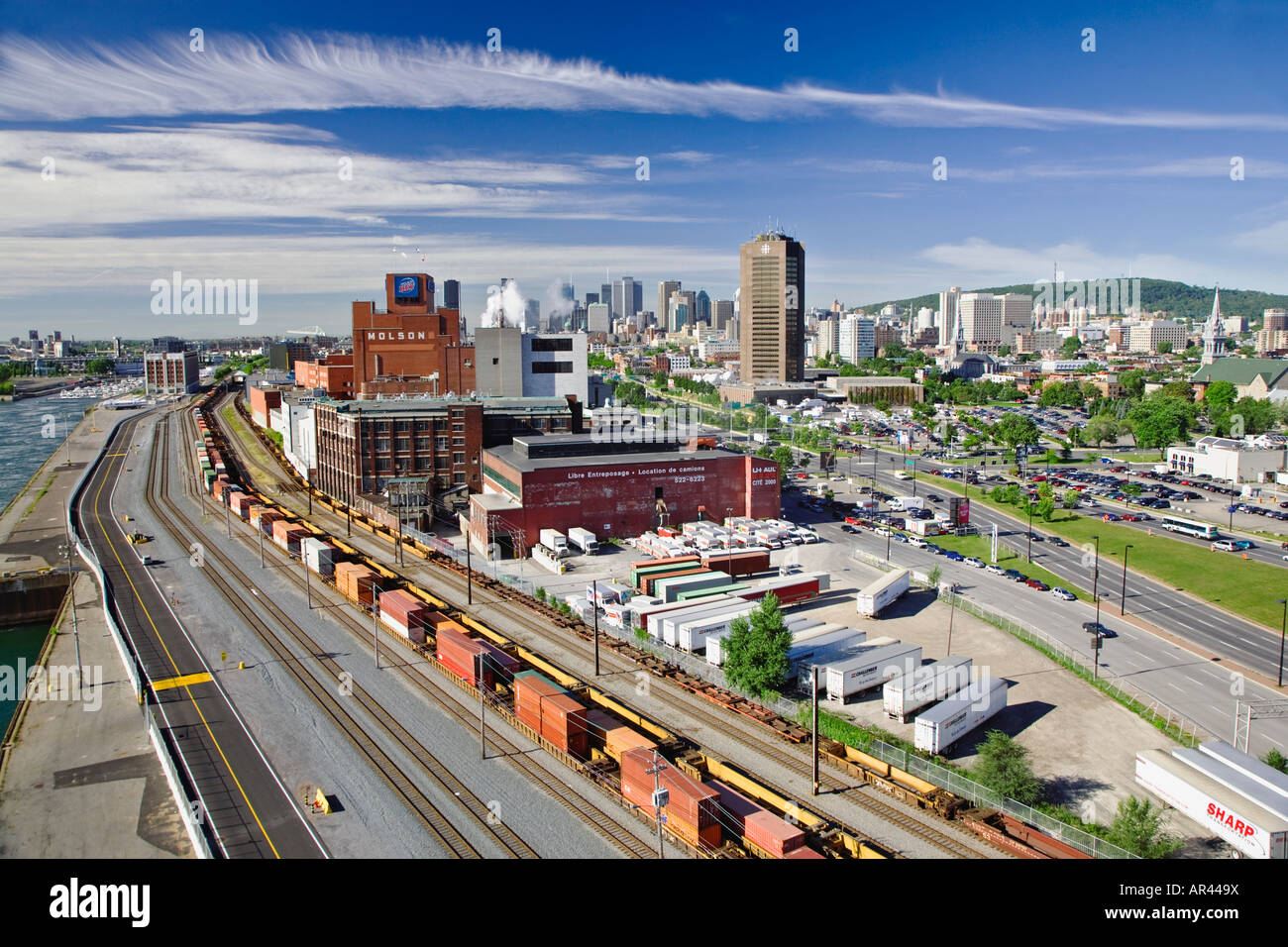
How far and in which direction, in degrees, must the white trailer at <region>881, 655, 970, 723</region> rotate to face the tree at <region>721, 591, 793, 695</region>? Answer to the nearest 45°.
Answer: approximately 135° to its left

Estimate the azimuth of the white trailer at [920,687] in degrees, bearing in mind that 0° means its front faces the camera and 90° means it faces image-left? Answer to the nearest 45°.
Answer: approximately 225°

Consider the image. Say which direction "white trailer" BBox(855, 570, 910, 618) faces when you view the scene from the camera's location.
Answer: facing away from the viewer and to the right of the viewer

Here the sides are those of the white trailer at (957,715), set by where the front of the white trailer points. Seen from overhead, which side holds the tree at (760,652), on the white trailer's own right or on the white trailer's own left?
on the white trailer's own left

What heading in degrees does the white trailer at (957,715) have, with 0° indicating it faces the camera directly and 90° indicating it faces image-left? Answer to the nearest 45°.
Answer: approximately 225°

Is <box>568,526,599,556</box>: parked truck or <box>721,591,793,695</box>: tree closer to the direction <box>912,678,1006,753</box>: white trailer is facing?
the parked truck

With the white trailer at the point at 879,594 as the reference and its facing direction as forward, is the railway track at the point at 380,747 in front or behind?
behind

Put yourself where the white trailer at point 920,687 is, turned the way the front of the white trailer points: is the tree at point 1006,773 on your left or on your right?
on your right

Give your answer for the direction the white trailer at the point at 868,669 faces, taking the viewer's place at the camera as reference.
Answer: facing away from the viewer and to the right of the viewer
